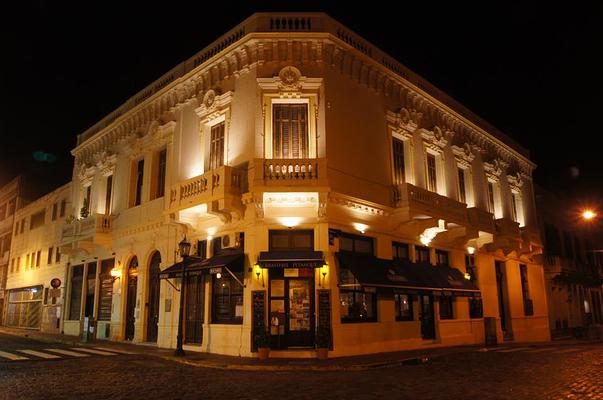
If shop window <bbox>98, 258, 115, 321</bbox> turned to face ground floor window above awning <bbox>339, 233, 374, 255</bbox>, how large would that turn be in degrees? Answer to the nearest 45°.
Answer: approximately 90° to its left

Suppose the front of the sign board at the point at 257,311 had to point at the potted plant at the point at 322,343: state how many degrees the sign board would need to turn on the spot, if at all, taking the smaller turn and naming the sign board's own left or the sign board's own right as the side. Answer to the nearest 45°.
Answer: approximately 90° to the sign board's own left

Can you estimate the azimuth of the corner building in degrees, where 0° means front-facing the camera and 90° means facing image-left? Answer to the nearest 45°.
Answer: approximately 0°

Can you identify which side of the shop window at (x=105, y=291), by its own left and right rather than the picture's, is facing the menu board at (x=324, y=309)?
left

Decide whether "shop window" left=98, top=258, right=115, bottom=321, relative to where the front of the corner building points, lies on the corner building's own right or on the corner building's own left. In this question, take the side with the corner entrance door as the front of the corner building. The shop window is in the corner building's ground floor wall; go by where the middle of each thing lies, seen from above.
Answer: on the corner building's own right

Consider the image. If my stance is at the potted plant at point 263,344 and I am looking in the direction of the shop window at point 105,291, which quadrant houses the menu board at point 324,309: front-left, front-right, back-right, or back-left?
back-right

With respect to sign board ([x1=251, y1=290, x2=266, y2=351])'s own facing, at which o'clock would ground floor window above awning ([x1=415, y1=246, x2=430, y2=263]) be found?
The ground floor window above awning is roughly at 8 o'clock from the sign board.

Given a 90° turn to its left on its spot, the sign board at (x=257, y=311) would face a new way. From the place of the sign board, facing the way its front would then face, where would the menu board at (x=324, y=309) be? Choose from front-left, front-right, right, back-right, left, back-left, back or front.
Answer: front
